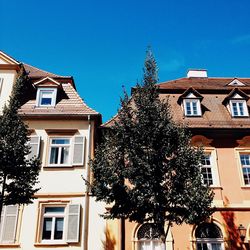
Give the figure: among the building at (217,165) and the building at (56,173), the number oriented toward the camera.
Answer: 2

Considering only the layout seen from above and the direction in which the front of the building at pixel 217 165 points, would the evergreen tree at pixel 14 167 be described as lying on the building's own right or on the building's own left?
on the building's own right

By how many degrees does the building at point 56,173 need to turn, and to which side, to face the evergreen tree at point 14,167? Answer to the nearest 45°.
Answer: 0° — it already faces it

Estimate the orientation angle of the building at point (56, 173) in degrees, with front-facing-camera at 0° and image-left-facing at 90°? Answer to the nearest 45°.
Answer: approximately 0°

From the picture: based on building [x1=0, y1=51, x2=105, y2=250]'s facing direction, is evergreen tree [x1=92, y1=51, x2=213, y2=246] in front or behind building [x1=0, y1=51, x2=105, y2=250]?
in front

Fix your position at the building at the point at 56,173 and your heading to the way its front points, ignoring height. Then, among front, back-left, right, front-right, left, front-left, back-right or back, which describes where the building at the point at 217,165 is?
left

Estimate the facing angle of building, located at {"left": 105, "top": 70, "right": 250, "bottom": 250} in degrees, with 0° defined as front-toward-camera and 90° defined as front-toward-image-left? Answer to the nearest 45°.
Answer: approximately 0°

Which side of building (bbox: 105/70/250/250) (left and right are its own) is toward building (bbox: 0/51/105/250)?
right
